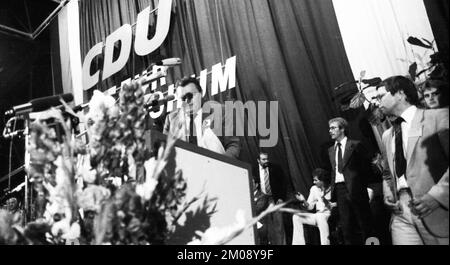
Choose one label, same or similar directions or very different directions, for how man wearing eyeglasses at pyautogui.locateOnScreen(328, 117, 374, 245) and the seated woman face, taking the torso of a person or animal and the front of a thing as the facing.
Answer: same or similar directions

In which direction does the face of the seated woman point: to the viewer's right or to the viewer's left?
to the viewer's left

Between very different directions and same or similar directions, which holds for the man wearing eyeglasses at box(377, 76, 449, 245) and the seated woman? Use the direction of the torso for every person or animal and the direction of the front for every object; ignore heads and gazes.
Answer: same or similar directions

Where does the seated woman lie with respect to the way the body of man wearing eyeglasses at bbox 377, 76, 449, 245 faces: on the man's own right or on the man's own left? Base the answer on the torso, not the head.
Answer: on the man's own right

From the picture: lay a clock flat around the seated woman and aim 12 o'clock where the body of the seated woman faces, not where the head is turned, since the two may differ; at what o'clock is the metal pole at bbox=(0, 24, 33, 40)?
The metal pole is roughly at 2 o'clock from the seated woman.

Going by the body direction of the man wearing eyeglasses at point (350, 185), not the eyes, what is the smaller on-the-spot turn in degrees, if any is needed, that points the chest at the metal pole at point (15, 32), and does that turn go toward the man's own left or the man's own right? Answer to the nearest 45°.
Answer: approximately 45° to the man's own right

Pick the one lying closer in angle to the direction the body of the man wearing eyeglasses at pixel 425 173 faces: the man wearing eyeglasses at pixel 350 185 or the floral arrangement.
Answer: the floral arrangement

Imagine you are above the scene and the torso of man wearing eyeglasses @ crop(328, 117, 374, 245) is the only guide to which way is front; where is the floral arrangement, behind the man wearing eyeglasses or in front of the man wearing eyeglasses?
in front

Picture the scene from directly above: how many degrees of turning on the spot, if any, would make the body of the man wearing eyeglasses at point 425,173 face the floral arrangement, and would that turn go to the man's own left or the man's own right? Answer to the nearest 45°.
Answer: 0° — they already face it

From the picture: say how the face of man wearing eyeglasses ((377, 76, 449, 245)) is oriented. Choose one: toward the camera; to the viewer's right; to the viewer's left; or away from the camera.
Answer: to the viewer's left

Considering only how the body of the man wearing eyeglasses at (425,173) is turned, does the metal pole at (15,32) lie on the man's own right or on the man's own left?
on the man's own right

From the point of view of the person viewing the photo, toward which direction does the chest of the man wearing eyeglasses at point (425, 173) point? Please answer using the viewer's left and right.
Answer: facing the viewer and to the left of the viewer
